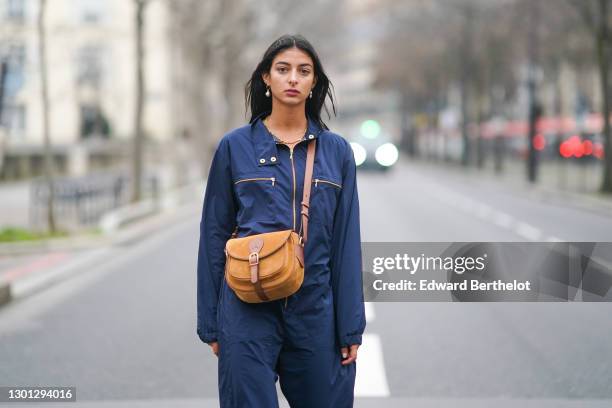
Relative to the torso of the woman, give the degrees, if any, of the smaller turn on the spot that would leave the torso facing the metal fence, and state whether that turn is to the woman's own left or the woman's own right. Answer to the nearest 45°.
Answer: approximately 180°

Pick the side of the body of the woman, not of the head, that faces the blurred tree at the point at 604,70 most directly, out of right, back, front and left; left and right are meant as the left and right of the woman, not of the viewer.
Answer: back

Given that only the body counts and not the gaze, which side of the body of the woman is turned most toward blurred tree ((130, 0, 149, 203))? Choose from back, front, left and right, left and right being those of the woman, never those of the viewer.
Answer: back

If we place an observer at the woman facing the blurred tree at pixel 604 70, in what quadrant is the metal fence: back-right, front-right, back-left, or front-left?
front-left

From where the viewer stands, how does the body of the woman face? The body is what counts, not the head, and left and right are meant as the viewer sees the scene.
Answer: facing the viewer

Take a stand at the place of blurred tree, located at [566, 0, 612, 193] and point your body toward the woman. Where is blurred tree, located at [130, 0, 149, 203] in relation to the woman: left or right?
right
